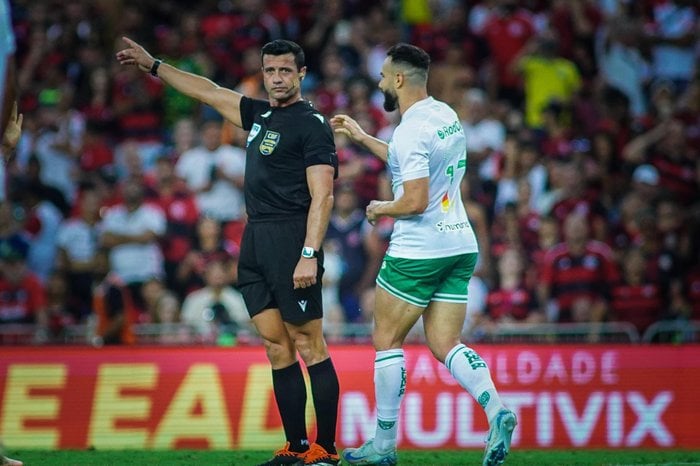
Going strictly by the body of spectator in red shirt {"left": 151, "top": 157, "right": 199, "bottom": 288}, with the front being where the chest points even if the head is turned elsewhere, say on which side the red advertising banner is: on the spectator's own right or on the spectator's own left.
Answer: on the spectator's own left

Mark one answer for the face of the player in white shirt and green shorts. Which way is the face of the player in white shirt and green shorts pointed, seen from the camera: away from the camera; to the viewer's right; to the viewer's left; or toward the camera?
to the viewer's left

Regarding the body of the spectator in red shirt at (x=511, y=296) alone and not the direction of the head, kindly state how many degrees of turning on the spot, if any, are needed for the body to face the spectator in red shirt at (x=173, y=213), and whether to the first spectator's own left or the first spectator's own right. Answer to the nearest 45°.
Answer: approximately 90° to the first spectator's own right

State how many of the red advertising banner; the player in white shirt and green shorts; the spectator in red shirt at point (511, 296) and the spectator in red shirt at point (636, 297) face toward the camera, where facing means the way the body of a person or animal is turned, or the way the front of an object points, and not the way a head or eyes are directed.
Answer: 3

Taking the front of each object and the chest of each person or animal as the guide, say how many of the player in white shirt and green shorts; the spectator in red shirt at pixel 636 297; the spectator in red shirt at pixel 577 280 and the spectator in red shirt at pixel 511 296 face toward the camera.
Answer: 3

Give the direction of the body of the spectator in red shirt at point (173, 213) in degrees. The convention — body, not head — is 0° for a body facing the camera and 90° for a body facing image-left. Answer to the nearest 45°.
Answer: approximately 45°

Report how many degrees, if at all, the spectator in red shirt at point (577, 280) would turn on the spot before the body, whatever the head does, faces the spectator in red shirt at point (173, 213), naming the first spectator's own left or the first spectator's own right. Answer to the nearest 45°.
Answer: approximately 90° to the first spectator's own right
